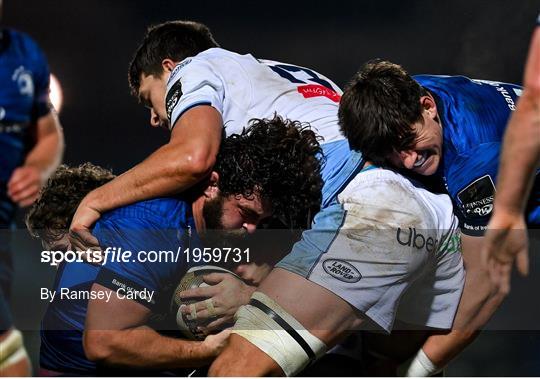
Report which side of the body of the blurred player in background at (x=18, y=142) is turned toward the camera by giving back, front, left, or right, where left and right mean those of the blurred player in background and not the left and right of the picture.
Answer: front

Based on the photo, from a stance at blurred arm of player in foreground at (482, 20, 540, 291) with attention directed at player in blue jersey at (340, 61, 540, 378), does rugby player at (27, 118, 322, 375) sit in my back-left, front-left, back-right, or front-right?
front-left

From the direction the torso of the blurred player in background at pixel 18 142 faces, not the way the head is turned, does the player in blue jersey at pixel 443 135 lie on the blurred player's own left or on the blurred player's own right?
on the blurred player's own left

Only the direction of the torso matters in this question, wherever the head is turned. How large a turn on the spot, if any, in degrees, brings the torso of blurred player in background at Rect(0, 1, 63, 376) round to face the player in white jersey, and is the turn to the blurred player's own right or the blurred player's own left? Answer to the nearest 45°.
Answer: approximately 90° to the blurred player's own left
